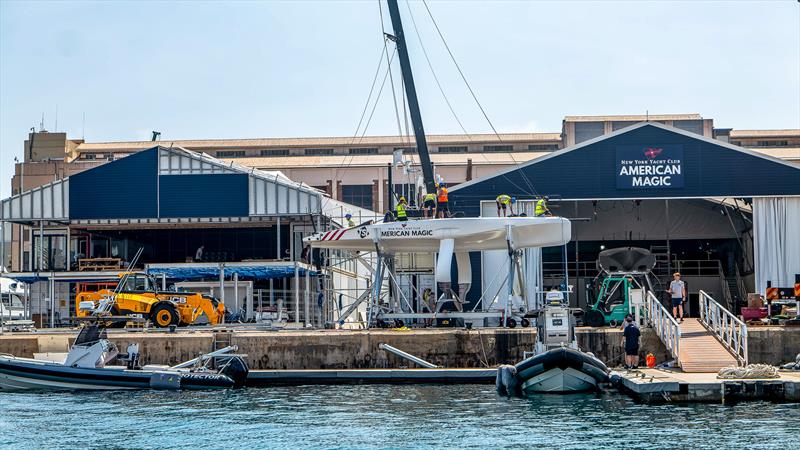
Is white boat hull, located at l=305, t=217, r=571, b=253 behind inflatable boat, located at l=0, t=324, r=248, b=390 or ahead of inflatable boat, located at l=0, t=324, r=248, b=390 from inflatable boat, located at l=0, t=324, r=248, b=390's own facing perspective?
behind

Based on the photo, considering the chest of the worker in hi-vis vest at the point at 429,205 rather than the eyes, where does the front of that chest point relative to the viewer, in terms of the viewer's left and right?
facing away from the viewer

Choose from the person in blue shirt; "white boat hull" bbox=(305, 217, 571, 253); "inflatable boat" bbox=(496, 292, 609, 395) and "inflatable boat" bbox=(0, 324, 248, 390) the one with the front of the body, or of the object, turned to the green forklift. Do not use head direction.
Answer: the person in blue shirt

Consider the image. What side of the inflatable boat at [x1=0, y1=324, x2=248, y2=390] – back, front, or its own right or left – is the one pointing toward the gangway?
back

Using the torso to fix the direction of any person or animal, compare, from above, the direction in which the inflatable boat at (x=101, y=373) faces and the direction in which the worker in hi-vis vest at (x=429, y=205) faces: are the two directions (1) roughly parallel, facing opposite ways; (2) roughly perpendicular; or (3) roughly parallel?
roughly perpendicular

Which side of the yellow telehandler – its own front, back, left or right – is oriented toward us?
right

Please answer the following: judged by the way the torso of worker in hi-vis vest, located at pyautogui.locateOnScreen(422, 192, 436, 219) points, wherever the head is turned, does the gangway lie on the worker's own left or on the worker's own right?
on the worker's own right

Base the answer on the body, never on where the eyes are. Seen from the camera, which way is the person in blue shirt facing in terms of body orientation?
away from the camera

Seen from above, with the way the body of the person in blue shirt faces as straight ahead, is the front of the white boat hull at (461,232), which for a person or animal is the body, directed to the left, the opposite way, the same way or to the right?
to the left

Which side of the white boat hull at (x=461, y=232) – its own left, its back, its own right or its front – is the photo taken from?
left
